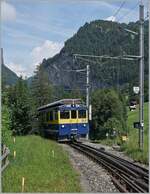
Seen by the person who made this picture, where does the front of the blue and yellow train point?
facing the viewer and to the right of the viewer

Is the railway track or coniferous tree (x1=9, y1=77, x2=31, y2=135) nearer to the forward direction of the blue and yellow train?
the railway track

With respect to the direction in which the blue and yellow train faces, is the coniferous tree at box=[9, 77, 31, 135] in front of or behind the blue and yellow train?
behind
